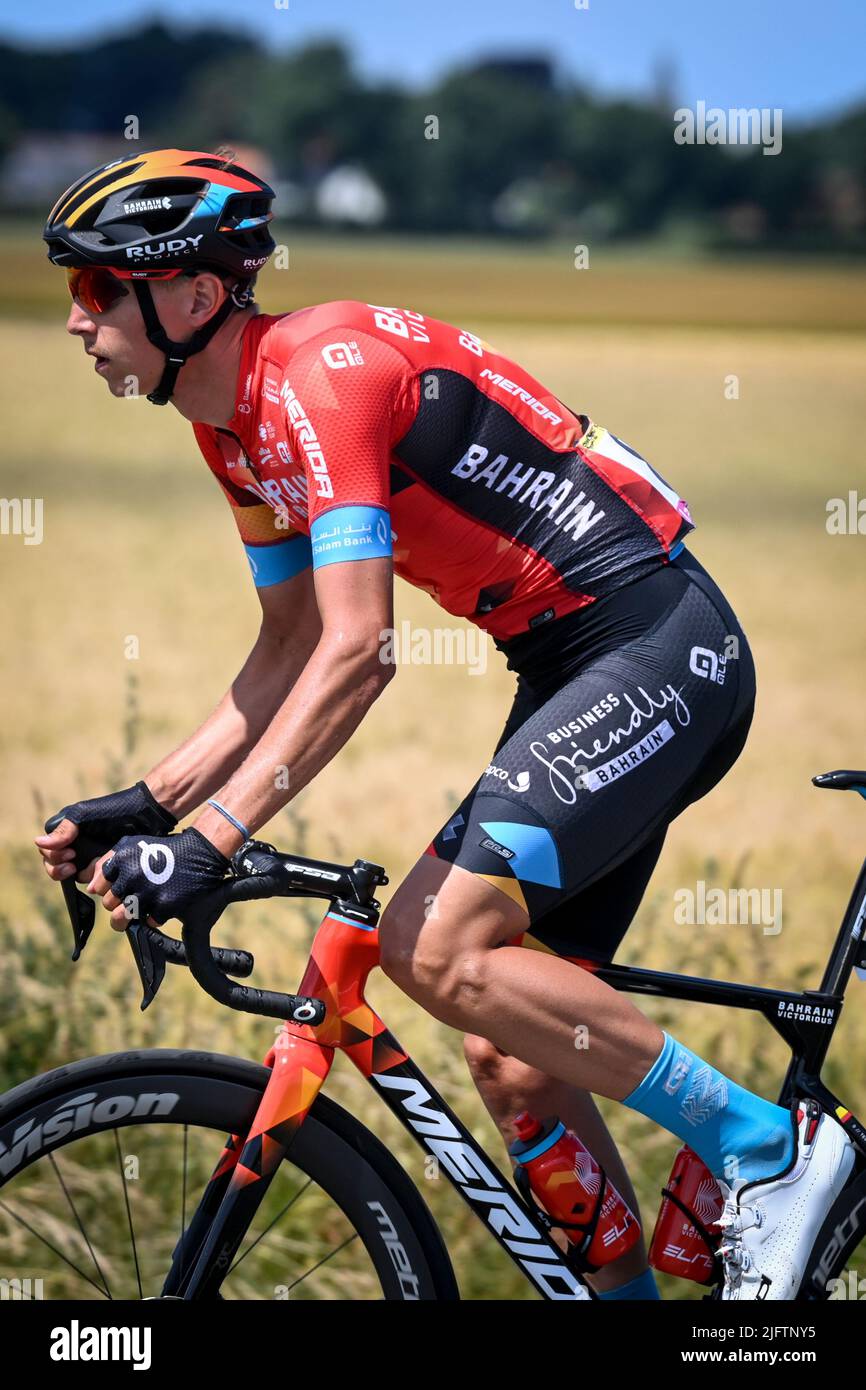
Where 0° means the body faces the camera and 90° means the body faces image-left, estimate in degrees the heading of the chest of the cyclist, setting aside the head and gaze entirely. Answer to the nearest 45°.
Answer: approximately 90°

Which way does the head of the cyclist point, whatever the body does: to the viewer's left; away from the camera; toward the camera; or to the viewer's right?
to the viewer's left

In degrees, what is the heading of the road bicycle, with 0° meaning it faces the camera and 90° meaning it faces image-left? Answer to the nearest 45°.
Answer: approximately 90°
